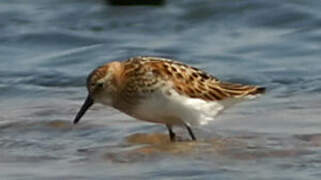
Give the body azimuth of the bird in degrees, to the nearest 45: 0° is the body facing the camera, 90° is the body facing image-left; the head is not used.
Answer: approximately 90°
